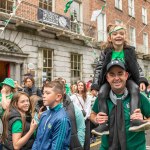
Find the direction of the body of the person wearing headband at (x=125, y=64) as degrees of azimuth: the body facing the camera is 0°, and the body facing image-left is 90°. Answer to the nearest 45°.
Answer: approximately 0°
